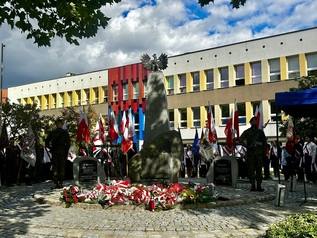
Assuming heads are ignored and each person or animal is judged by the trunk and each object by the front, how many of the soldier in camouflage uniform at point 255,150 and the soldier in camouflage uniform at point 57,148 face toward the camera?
2

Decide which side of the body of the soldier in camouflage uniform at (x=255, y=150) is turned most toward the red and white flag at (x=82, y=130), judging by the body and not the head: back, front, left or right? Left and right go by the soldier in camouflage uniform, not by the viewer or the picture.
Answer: right

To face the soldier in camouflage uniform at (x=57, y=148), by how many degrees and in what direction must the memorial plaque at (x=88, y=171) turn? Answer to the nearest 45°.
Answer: approximately 135° to its right

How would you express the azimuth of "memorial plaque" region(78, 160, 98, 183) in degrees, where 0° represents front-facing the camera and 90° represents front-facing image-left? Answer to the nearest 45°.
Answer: approximately 0°

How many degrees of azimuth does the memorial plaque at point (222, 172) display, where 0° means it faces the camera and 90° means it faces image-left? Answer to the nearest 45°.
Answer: approximately 0°

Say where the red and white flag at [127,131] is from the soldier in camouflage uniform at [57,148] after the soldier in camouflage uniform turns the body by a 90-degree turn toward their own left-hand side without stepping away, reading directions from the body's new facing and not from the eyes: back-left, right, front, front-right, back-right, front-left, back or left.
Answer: front-left

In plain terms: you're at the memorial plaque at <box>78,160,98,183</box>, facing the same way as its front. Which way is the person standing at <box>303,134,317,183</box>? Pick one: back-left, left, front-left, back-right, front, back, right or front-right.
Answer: left

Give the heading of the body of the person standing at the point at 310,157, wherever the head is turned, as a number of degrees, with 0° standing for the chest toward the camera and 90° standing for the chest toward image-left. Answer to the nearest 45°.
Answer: approximately 45°

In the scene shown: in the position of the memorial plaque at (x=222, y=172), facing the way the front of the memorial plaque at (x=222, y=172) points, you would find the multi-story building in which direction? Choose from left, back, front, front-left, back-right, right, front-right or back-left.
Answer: back
